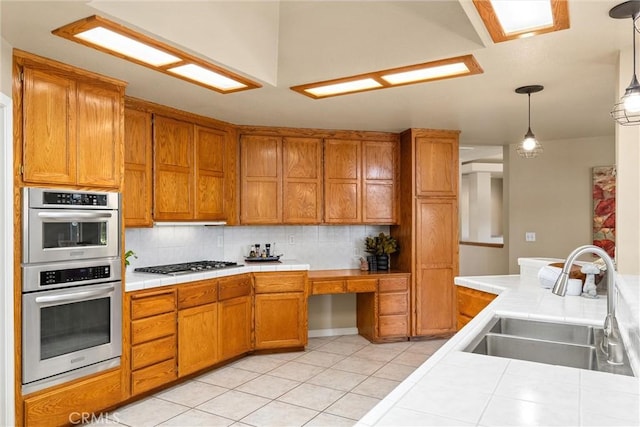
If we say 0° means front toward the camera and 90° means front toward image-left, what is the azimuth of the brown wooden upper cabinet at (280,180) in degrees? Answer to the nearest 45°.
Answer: approximately 0°

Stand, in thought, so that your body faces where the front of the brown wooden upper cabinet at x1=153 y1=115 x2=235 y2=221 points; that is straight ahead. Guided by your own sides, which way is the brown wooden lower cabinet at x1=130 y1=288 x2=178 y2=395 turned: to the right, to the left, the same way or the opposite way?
the same way

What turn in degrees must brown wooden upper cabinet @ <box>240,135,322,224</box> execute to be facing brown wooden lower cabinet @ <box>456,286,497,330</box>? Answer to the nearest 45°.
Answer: approximately 45° to its left

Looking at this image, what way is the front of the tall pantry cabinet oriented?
toward the camera

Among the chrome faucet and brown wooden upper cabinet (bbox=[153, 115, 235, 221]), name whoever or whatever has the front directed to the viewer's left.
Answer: the chrome faucet

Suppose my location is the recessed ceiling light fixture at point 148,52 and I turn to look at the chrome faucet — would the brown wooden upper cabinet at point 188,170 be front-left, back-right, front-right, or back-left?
back-left

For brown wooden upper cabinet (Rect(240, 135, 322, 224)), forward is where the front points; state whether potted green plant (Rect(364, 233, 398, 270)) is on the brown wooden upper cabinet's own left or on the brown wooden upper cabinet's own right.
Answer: on the brown wooden upper cabinet's own left

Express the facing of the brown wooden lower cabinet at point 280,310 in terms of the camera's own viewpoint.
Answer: facing the viewer

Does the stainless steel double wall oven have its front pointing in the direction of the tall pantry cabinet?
no

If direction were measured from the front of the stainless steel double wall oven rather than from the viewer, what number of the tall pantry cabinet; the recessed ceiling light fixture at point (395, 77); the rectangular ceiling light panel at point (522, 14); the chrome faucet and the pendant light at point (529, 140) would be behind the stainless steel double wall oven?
0

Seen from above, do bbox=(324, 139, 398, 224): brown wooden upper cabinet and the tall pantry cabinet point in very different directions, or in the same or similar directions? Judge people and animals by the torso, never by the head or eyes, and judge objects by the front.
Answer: same or similar directions

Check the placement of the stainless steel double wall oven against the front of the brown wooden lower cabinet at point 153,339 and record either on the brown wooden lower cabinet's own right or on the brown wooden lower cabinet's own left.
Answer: on the brown wooden lower cabinet's own right

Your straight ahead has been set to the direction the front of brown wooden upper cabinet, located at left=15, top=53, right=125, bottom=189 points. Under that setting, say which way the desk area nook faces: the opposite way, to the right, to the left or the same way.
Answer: to the right

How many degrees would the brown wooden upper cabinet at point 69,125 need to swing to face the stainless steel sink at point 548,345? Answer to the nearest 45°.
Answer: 0° — it already faces it

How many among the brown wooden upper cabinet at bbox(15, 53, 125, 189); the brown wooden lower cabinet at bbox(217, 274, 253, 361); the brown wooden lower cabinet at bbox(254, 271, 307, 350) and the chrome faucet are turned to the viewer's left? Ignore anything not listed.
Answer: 1

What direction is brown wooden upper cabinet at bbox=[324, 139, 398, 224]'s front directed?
toward the camera

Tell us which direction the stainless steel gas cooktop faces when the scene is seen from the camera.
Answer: facing the viewer and to the right of the viewer

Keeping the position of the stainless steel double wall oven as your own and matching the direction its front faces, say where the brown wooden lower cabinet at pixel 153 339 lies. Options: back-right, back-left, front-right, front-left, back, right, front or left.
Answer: left

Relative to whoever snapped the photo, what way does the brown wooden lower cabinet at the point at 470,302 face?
facing the viewer and to the left of the viewer
